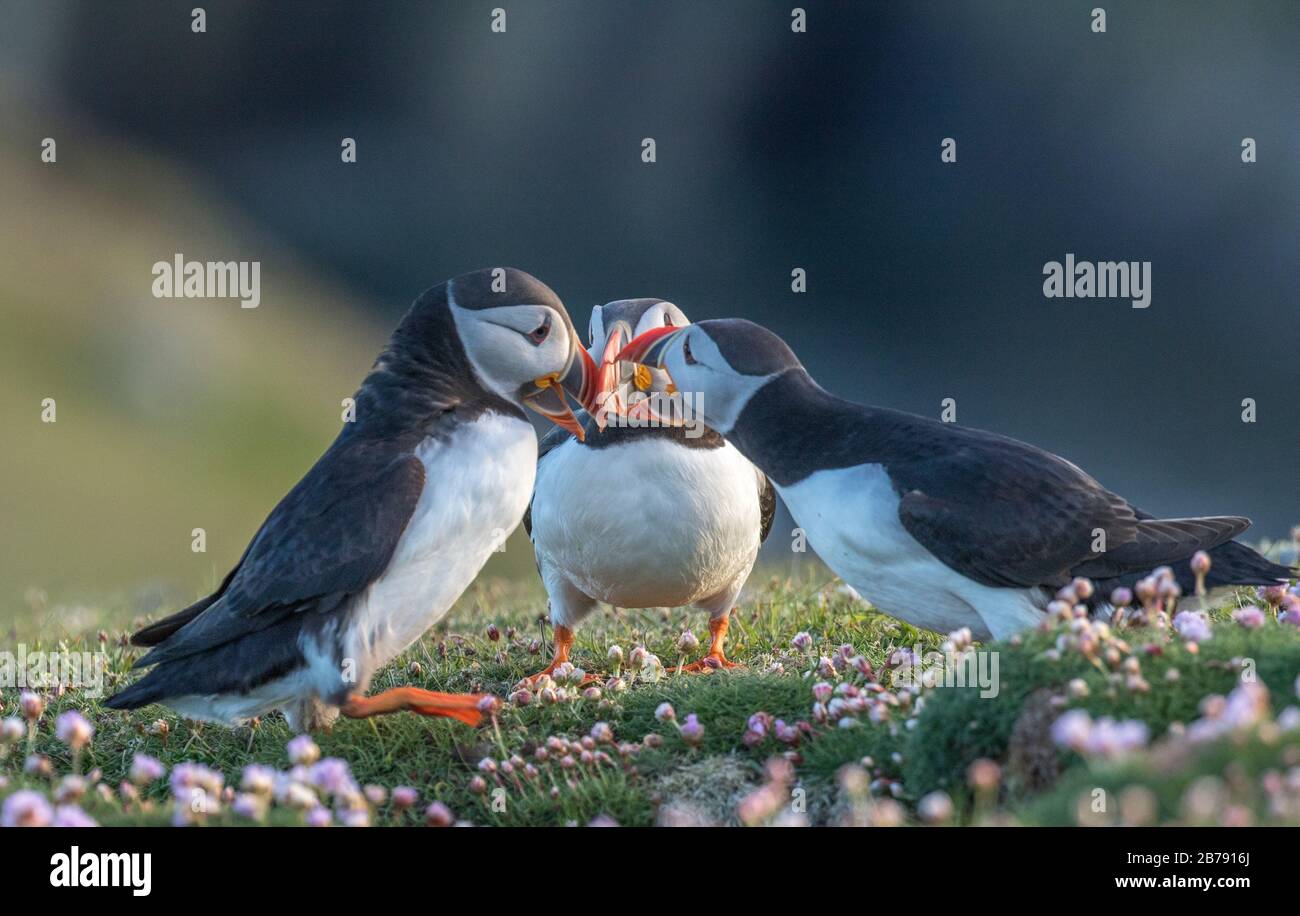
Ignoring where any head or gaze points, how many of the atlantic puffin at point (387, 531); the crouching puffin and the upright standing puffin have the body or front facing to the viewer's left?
1

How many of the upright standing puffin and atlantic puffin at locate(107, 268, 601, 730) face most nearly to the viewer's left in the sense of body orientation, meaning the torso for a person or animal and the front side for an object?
0

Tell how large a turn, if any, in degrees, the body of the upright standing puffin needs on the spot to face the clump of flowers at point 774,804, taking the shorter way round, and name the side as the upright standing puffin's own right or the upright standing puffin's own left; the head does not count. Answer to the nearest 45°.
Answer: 0° — it already faces it

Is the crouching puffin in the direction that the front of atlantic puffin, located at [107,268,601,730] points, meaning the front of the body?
yes

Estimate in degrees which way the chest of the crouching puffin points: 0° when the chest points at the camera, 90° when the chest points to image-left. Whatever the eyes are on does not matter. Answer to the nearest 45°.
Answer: approximately 90°

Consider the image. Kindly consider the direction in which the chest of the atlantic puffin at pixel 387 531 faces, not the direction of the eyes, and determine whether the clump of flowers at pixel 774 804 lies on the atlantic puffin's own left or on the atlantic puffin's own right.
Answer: on the atlantic puffin's own right

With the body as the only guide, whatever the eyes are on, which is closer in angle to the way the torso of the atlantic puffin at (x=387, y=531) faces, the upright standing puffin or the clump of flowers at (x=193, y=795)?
the upright standing puffin

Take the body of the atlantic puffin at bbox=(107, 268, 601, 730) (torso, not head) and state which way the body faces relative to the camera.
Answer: to the viewer's right

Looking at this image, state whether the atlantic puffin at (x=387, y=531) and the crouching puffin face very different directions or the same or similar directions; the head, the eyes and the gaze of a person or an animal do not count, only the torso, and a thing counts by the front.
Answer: very different directions

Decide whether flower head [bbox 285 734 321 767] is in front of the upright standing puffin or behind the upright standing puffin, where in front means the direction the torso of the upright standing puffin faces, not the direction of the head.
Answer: in front

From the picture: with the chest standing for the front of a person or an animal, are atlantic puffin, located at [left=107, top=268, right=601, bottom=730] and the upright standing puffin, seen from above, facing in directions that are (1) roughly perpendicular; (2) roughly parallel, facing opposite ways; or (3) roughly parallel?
roughly perpendicular
